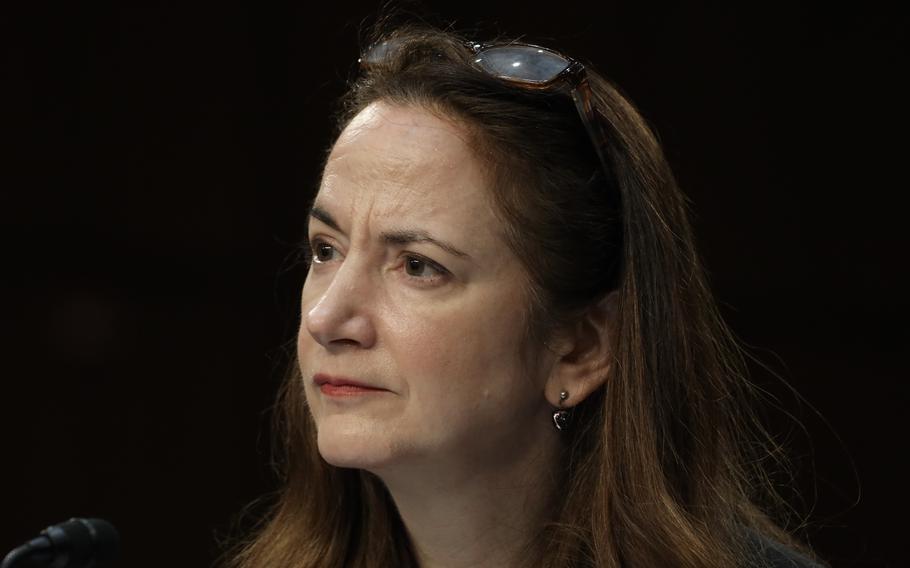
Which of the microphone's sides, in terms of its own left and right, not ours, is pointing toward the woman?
front

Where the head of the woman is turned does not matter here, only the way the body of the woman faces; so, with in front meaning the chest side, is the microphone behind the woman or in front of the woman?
in front

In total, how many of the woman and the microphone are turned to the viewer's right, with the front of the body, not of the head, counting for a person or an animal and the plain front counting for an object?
1

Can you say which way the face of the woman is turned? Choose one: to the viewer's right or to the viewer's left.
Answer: to the viewer's left

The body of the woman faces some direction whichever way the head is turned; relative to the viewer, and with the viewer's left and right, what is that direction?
facing the viewer and to the left of the viewer

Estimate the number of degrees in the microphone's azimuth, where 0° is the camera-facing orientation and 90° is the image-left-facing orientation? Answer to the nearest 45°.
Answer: approximately 270°

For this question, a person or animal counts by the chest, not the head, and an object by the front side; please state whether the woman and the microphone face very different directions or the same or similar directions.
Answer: very different directions
